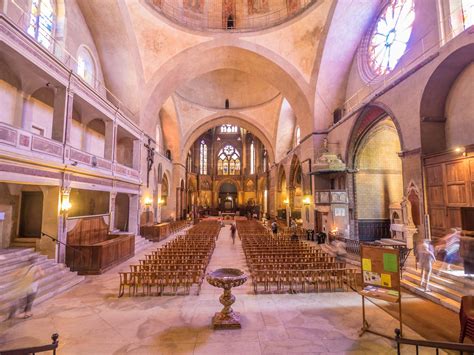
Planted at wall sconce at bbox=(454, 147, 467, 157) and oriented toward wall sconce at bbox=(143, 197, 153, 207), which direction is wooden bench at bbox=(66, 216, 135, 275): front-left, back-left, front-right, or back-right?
front-left

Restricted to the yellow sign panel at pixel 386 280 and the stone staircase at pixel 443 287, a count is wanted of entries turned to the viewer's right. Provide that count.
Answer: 0

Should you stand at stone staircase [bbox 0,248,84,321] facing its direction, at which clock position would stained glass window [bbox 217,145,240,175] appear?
The stained glass window is roughly at 9 o'clock from the stone staircase.

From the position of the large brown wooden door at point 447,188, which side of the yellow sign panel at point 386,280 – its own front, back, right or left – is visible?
back

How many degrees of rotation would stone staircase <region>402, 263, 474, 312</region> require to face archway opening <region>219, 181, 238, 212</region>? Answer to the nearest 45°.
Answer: approximately 90° to its right

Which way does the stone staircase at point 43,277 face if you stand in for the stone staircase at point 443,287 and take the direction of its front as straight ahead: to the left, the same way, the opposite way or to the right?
the opposite way

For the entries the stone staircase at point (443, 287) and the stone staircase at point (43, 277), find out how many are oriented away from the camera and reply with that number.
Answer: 0

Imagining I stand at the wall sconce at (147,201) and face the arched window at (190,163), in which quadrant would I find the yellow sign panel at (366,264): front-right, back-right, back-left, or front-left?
back-right

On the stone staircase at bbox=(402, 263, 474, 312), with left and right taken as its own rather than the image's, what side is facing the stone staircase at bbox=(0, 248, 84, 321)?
front

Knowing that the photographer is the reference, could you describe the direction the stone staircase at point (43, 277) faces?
facing the viewer and to the right of the viewer

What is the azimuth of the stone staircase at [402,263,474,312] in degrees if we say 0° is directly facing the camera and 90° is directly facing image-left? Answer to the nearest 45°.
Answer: approximately 45°

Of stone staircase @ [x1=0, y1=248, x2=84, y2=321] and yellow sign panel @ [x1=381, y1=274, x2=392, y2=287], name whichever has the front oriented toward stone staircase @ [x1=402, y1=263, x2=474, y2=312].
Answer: stone staircase @ [x1=0, y1=248, x2=84, y2=321]

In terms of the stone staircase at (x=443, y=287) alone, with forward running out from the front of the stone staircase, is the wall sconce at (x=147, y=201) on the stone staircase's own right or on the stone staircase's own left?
on the stone staircase's own right

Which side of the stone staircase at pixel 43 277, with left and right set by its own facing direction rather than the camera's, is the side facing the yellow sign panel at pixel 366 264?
front

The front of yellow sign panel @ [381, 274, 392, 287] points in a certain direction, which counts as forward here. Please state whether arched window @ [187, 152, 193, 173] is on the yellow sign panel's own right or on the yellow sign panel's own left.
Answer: on the yellow sign panel's own right

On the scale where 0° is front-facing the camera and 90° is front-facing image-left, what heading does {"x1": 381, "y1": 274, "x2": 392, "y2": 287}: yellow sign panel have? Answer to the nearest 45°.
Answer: approximately 45°
